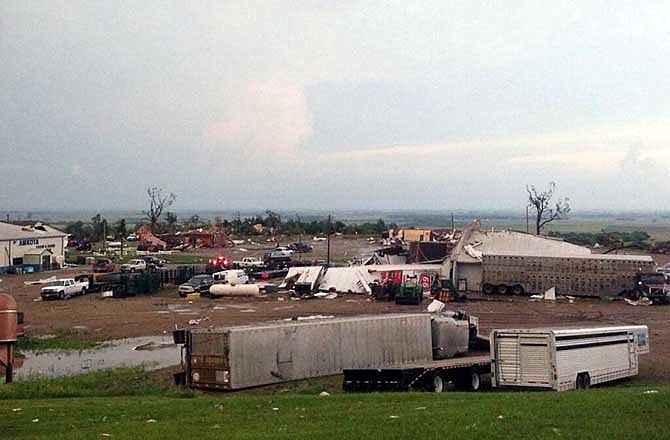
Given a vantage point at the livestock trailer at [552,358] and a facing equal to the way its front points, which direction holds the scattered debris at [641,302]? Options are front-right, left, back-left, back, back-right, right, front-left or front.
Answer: front-left

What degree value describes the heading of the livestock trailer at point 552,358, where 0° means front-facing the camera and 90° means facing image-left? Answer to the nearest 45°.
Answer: approximately 225°

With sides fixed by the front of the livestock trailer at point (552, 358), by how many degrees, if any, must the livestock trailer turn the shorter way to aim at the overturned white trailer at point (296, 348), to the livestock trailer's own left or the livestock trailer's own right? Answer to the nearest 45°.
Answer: approximately 135° to the livestock trailer's own left

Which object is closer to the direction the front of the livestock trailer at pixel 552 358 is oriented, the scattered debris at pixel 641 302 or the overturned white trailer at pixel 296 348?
the scattered debris
